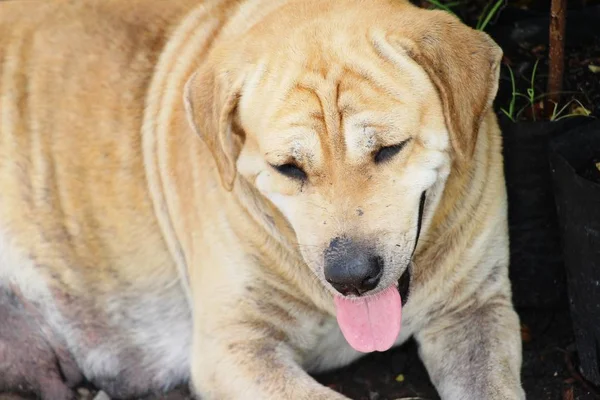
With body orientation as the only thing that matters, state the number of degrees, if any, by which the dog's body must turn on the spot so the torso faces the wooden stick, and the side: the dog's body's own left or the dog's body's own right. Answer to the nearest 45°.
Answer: approximately 45° to the dog's body's own left

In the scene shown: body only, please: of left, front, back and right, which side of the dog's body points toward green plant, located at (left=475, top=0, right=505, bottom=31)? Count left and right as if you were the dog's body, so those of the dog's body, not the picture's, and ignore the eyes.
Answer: left

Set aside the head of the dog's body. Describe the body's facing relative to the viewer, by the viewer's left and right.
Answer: facing the viewer and to the right of the viewer

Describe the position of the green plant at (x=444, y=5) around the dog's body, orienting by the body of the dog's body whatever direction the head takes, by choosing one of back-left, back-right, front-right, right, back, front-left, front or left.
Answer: left

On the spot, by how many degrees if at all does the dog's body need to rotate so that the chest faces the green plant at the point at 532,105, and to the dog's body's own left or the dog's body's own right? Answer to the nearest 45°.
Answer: approximately 45° to the dog's body's own left
